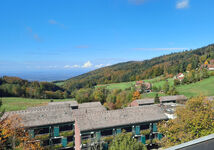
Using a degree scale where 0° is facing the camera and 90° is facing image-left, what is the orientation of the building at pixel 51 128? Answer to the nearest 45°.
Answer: approximately 0°

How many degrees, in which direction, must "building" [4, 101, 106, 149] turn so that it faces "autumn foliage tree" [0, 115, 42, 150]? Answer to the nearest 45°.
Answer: approximately 45° to its right

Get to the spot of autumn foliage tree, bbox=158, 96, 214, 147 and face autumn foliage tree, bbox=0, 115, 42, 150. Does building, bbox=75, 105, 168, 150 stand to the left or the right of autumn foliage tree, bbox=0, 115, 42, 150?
right

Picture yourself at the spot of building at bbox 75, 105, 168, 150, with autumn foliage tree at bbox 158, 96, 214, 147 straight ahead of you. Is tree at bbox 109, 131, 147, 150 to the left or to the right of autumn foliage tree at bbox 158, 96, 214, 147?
right

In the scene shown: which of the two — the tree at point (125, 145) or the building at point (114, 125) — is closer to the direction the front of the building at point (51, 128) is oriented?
the tree

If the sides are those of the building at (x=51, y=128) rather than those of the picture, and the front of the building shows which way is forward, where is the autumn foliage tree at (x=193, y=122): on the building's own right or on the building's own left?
on the building's own left

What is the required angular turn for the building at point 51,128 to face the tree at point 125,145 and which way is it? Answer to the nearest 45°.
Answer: approximately 45° to its left

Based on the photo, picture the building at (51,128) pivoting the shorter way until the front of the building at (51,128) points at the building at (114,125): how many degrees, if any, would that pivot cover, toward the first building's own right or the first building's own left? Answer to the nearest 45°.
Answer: approximately 90° to the first building's own left
